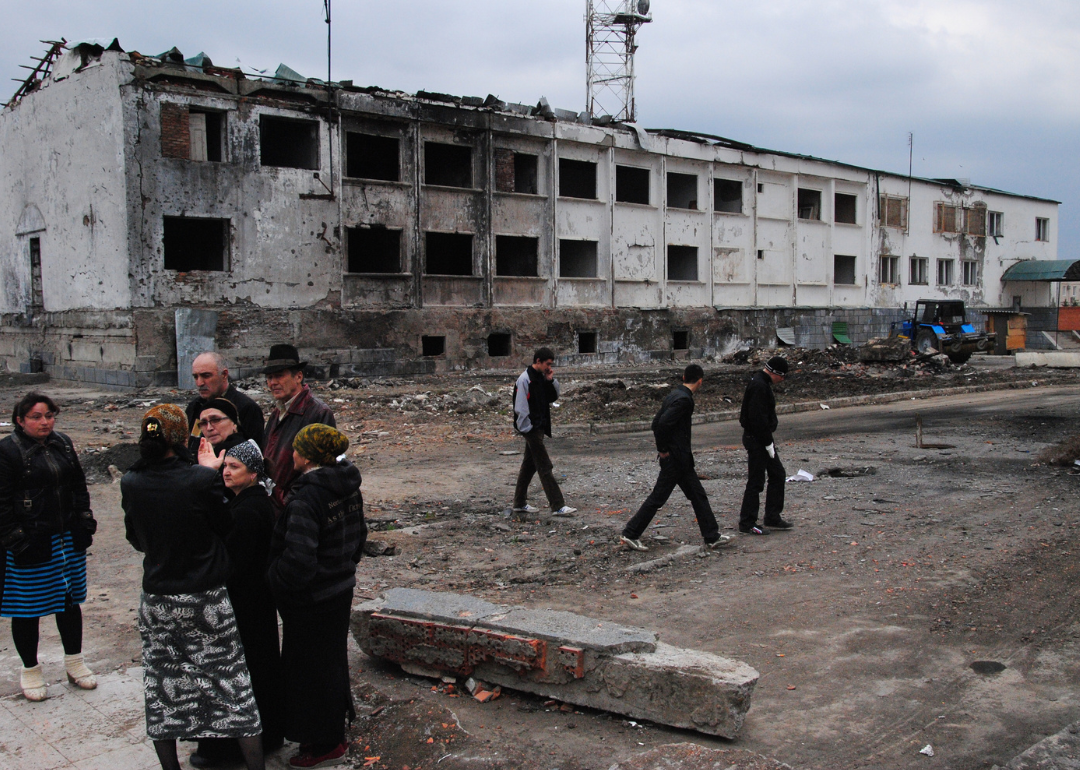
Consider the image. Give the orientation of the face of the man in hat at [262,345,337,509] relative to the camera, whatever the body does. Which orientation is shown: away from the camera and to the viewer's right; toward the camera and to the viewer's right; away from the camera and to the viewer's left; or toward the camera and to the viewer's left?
toward the camera and to the viewer's left

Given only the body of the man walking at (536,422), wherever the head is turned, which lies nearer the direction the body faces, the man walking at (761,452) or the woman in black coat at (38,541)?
the man walking

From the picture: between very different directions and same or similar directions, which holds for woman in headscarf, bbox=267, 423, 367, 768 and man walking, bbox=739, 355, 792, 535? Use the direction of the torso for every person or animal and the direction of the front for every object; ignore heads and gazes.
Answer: very different directions

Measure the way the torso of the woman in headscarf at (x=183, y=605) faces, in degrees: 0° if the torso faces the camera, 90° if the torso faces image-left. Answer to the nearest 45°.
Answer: approximately 180°

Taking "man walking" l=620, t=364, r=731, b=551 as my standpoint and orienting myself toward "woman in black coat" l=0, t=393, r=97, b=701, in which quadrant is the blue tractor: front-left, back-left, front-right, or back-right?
back-right
